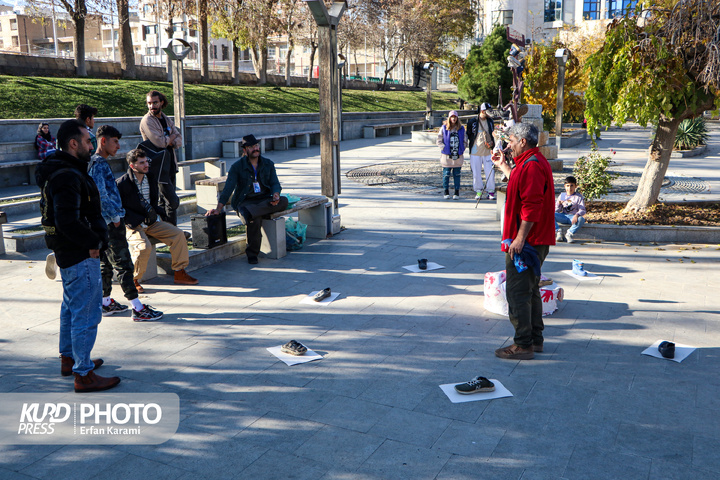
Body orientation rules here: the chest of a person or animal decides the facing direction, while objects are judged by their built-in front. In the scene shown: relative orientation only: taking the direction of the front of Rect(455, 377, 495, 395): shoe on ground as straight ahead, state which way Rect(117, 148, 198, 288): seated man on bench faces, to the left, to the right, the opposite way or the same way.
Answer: the opposite way

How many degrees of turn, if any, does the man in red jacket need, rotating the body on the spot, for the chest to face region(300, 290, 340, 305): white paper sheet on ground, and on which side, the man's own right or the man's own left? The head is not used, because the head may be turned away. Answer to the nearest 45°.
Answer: approximately 45° to the man's own right

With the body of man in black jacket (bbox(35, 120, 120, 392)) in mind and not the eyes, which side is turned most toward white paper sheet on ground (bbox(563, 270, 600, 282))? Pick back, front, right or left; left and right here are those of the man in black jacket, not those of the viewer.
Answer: front

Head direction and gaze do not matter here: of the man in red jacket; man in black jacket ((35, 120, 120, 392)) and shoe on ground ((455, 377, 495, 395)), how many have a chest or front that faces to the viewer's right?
1

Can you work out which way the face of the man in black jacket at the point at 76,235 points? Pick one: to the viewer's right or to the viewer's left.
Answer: to the viewer's right

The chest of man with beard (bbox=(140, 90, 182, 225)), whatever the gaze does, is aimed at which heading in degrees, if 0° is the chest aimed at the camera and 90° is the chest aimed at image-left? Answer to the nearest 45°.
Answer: approximately 315°

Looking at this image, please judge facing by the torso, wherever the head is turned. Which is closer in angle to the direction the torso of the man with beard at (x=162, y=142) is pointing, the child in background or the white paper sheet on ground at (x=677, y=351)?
the white paper sheet on ground

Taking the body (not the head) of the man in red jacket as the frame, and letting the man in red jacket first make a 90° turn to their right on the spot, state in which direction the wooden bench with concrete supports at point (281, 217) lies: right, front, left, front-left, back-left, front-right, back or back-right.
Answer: front-left

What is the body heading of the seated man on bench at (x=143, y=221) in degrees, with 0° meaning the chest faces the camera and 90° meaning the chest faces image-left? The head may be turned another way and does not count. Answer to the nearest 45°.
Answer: approximately 315°

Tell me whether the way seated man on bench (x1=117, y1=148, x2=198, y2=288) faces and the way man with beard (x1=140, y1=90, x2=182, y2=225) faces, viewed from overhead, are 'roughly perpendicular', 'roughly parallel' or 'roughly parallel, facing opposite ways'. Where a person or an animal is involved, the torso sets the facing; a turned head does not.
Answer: roughly parallel

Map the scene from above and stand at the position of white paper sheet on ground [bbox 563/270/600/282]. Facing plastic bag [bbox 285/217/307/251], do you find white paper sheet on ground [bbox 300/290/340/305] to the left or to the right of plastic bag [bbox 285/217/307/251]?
left

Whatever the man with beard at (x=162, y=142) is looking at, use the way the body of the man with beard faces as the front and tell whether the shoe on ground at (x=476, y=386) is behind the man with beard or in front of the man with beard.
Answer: in front

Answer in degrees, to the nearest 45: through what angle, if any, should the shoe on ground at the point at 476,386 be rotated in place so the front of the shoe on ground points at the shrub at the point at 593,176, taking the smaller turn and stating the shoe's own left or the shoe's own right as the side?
approximately 90° to the shoe's own right

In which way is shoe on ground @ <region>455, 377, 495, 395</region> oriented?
to the viewer's left

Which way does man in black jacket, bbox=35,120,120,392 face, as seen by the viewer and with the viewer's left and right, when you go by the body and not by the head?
facing to the right of the viewer
